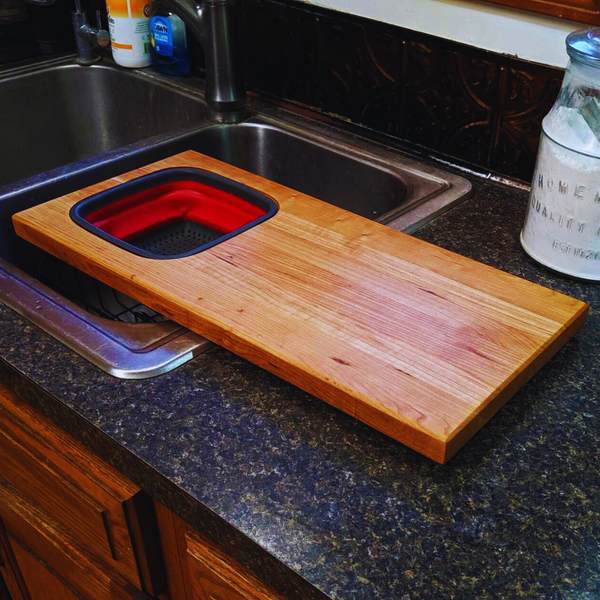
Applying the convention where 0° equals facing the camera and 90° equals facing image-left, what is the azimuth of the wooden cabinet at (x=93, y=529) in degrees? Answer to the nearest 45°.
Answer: approximately 45°

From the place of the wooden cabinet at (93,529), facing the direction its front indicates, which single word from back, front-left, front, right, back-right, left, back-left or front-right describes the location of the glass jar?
back-left

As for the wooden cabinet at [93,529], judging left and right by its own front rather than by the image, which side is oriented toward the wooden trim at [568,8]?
back

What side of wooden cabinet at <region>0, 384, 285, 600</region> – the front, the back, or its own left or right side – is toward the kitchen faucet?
back

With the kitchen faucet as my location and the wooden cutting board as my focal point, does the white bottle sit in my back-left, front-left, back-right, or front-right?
back-right

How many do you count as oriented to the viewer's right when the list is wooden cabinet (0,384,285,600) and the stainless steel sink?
0

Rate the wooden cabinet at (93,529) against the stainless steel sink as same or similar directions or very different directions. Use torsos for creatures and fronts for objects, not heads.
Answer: same or similar directions

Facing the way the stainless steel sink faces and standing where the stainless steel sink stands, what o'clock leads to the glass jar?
The glass jar is roughly at 9 o'clock from the stainless steel sink.

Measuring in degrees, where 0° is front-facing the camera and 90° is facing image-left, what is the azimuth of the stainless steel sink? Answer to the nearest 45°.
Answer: approximately 45°

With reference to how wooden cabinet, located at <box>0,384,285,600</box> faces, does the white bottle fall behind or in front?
behind
